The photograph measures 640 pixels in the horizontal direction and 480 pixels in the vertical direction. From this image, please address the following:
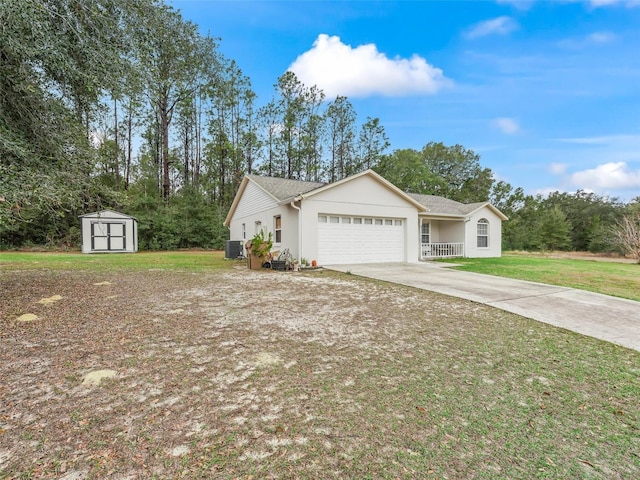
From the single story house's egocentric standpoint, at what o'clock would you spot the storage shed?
The storage shed is roughly at 5 o'clock from the single story house.

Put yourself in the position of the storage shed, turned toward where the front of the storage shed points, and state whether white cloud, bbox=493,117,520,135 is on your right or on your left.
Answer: on your left

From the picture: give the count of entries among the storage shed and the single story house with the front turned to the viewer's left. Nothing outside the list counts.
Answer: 0

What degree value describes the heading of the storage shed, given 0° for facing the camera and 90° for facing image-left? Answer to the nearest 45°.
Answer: approximately 0°

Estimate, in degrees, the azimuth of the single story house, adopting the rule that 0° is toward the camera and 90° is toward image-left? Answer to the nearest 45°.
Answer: approximately 315°
